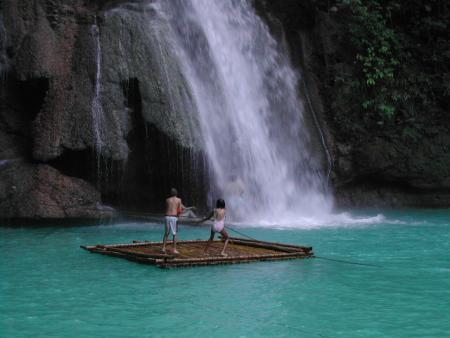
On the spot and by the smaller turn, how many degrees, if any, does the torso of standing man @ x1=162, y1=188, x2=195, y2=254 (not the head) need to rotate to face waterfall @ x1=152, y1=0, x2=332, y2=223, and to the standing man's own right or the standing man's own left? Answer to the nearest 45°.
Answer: approximately 45° to the standing man's own left

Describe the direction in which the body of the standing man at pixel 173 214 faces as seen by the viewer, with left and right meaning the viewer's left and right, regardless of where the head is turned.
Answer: facing away from the viewer and to the right of the viewer

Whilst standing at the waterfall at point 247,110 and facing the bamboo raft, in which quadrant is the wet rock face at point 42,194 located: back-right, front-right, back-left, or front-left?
front-right
